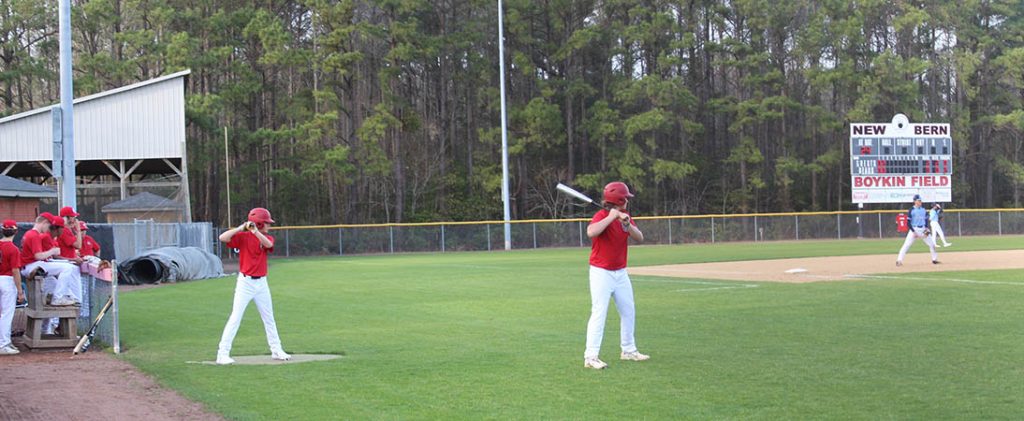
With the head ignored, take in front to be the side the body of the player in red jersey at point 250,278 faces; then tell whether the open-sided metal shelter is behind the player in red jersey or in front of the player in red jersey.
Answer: behind

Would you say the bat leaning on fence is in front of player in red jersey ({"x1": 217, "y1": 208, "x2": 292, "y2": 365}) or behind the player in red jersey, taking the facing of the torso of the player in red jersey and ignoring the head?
behind

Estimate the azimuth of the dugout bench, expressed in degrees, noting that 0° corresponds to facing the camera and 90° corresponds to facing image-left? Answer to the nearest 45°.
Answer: approximately 270°

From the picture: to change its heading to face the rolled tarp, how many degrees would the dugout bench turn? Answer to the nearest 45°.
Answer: approximately 90° to its left

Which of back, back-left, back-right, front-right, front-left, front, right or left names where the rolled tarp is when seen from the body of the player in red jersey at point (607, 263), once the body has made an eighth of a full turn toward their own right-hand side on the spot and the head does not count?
back-right

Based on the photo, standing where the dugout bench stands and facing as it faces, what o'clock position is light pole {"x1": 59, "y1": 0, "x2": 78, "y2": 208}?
The light pole is roughly at 9 o'clock from the dugout bench.

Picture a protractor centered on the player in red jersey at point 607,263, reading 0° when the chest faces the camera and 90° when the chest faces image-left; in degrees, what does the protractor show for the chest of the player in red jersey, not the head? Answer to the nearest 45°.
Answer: approximately 315°
